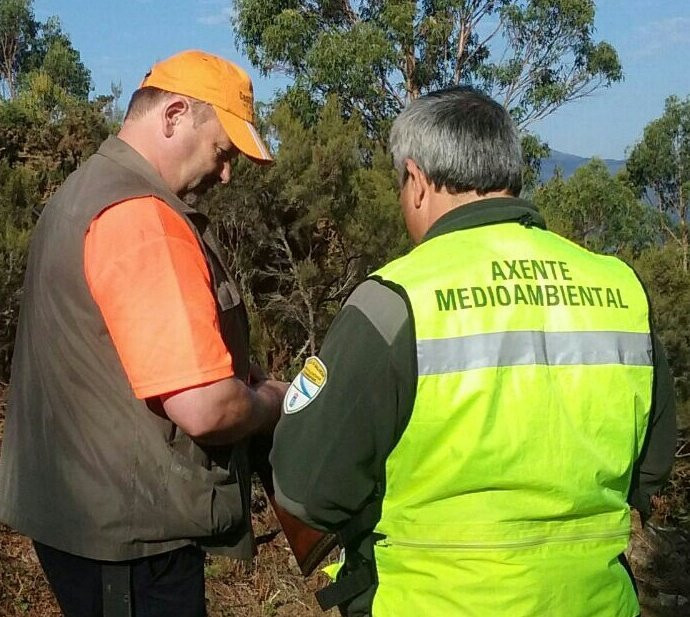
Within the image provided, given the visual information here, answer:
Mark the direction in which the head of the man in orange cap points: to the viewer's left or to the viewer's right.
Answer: to the viewer's right

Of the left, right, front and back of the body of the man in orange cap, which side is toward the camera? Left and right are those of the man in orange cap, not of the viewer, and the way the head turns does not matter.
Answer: right
